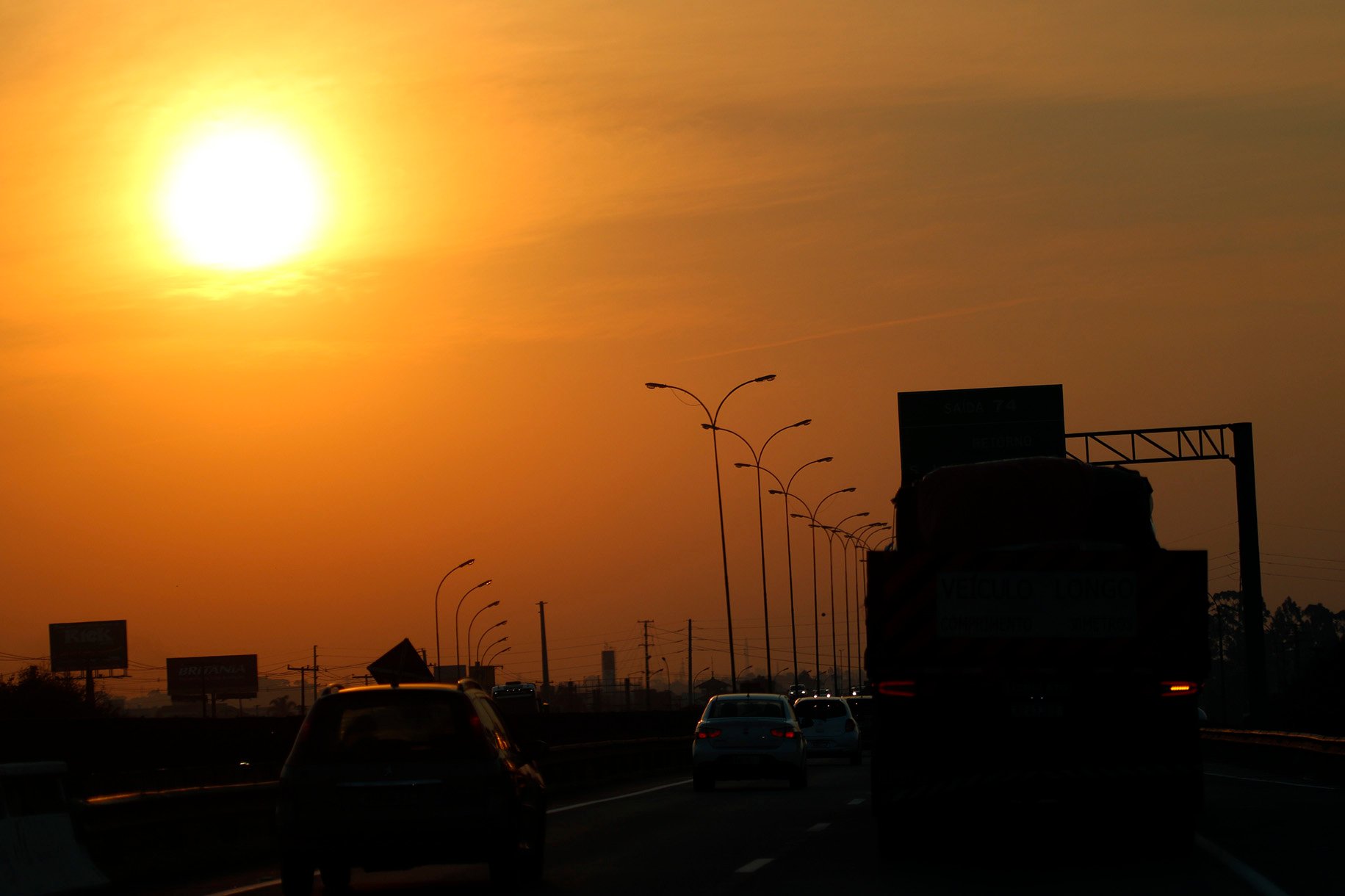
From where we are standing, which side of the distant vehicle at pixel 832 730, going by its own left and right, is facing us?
back

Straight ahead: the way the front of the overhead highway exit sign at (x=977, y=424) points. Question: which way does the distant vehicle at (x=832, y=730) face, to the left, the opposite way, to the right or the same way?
the opposite way

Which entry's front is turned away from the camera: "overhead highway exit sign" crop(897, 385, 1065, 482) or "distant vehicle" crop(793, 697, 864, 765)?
the distant vehicle

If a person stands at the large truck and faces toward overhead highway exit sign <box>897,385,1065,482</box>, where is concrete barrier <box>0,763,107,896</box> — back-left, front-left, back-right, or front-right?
back-left

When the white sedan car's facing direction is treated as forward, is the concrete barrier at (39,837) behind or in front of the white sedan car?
behind

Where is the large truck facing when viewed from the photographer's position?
facing away from the viewer

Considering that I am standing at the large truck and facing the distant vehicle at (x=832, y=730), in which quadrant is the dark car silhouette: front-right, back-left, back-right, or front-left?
back-left

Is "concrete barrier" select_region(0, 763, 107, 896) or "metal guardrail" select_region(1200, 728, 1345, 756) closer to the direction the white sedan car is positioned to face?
the metal guardrail

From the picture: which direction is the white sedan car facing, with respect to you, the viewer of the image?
facing away from the viewer
